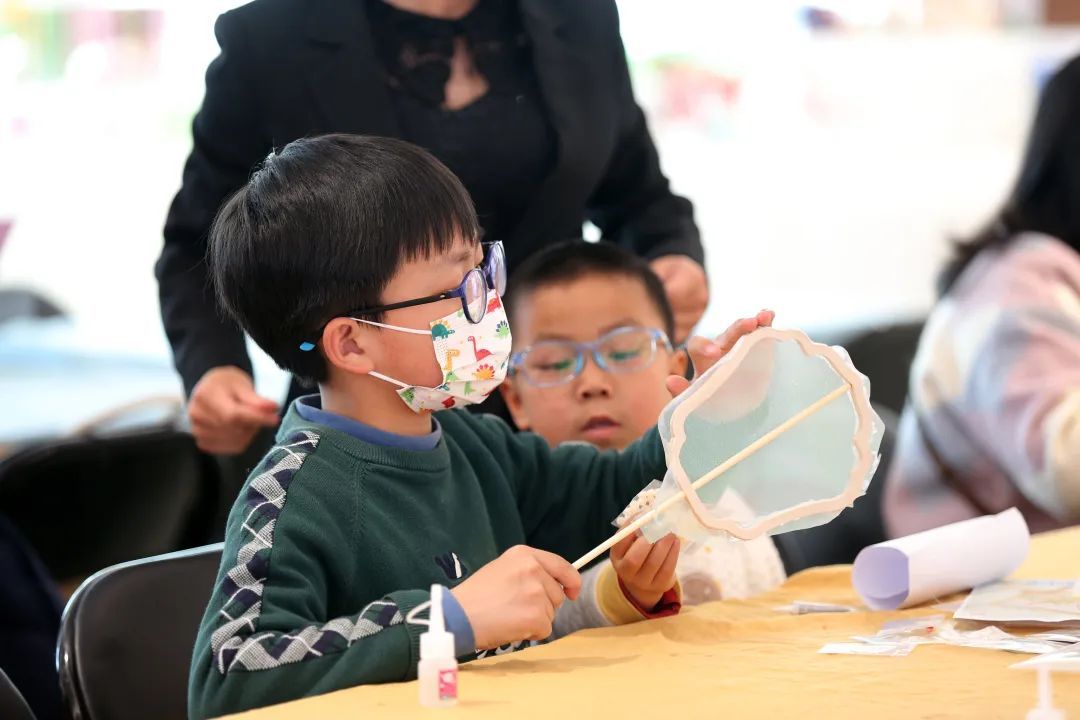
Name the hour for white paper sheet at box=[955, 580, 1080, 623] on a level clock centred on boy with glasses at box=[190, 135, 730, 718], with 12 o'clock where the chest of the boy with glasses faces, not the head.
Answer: The white paper sheet is roughly at 11 o'clock from the boy with glasses.

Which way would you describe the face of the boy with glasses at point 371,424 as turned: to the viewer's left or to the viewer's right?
to the viewer's right

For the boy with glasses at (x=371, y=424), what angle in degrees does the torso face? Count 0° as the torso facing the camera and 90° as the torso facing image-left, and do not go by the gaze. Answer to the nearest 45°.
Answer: approximately 315°

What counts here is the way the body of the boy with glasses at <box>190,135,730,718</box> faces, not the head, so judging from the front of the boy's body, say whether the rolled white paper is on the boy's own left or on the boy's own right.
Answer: on the boy's own left

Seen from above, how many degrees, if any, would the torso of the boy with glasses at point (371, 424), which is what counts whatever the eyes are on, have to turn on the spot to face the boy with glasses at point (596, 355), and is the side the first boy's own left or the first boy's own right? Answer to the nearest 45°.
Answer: approximately 90° to the first boy's own left

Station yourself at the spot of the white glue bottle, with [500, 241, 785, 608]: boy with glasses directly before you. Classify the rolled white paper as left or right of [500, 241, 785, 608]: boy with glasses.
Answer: right
